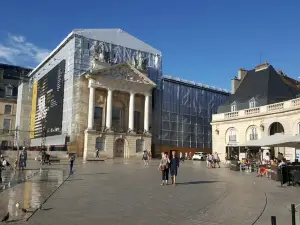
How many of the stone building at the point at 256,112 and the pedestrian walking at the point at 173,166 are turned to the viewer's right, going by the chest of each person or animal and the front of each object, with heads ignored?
0

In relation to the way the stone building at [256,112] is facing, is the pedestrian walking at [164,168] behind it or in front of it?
in front

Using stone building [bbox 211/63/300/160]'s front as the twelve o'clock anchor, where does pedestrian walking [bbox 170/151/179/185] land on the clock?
The pedestrian walking is roughly at 11 o'clock from the stone building.

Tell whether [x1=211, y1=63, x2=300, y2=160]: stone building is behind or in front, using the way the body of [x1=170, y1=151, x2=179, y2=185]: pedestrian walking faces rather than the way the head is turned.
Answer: behind

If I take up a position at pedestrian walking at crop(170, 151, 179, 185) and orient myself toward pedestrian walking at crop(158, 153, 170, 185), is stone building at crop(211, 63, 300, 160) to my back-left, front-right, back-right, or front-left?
back-right

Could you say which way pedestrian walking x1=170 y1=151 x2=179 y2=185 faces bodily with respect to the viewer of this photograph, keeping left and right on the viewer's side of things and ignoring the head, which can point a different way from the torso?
facing the viewer
